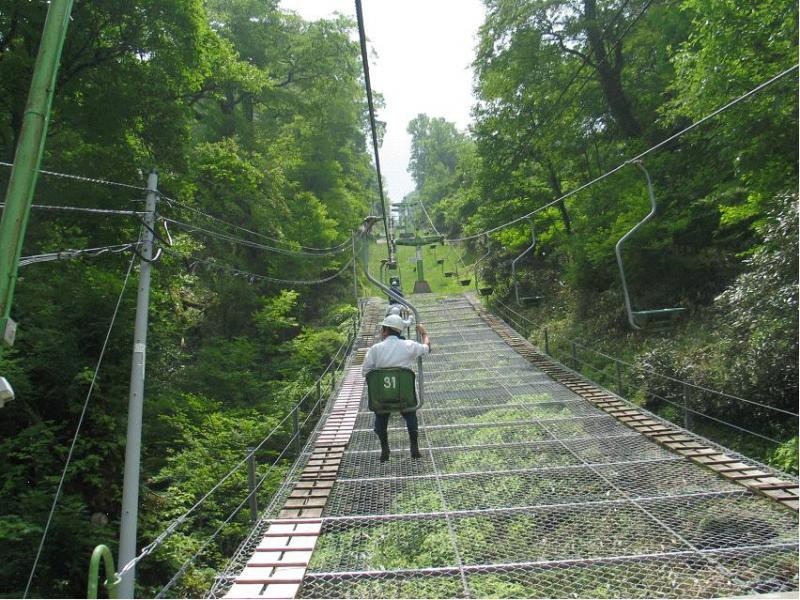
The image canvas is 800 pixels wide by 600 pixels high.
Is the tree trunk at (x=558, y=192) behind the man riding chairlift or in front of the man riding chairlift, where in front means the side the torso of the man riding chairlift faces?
in front

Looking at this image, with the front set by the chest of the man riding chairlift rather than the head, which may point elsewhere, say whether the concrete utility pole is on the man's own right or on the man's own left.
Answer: on the man's own left

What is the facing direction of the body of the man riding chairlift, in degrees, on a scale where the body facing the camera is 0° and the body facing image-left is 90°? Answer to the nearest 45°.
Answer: approximately 180°

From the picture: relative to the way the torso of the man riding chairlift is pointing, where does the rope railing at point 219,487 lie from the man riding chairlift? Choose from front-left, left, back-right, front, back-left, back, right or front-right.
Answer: left

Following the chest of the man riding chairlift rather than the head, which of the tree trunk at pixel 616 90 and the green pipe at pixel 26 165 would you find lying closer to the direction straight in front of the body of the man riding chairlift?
the tree trunk

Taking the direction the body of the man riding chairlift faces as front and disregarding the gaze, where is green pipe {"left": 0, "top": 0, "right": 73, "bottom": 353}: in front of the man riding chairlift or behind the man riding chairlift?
behind

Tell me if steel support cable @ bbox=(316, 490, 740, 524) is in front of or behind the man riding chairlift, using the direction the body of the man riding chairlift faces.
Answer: behind

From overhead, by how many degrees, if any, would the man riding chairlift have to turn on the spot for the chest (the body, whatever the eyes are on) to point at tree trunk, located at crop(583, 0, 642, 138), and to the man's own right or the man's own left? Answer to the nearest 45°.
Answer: approximately 45° to the man's own right

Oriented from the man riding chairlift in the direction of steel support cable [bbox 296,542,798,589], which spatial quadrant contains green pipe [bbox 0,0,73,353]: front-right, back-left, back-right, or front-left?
front-right

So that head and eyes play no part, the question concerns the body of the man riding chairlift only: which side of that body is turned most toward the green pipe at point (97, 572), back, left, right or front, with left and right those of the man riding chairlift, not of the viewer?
back

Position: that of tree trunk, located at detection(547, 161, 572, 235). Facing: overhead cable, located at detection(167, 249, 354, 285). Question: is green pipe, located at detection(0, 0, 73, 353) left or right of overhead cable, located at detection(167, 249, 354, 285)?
left
